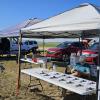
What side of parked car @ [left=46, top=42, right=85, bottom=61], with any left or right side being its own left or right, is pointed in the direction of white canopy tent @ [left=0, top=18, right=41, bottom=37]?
front

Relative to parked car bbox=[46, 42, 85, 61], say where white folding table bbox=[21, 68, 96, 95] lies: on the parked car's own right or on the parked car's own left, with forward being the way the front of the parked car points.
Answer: on the parked car's own left

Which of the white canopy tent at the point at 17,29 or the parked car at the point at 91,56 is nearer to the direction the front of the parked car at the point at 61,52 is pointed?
the white canopy tent

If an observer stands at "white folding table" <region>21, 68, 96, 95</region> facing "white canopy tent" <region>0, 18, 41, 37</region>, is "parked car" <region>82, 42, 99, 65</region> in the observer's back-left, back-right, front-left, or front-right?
front-right

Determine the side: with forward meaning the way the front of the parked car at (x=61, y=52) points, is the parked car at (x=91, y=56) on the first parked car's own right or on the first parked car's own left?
on the first parked car's own left

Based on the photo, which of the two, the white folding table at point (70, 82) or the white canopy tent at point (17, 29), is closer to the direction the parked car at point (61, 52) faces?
the white canopy tent

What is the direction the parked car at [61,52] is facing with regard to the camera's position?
facing the viewer and to the left of the viewer

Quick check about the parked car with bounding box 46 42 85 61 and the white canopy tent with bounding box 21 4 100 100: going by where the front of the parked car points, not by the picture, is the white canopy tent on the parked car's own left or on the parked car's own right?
on the parked car's own left
